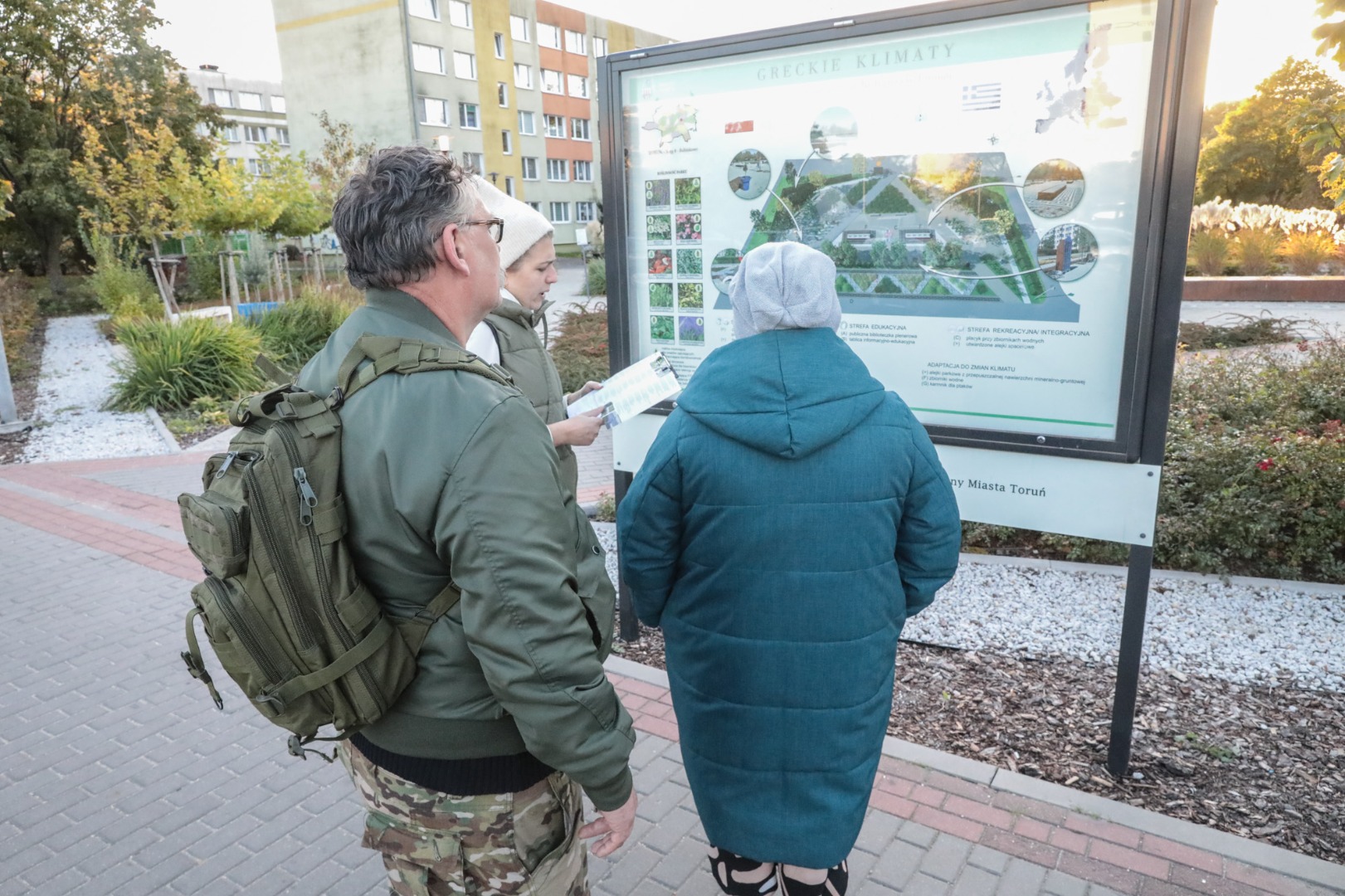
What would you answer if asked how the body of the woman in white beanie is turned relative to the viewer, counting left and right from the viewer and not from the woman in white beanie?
facing to the right of the viewer

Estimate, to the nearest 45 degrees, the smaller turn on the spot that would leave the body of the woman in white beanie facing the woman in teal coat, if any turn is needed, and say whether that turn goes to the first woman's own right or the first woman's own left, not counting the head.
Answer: approximately 45° to the first woman's own right

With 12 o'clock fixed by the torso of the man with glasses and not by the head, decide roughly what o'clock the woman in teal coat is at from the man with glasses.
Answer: The woman in teal coat is roughly at 1 o'clock from the man with glasses.

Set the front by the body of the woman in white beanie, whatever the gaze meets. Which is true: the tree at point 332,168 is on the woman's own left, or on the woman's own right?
on the woman's own left

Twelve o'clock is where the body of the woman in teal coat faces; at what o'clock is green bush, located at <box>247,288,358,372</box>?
The green bush is roughly at 11 o'clock from the woman in teal coat.

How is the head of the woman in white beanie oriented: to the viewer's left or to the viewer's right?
to the viewer's right

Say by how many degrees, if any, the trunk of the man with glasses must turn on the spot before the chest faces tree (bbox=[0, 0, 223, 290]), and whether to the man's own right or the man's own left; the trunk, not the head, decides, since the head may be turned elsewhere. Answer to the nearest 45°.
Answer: approximately 45° to the man's own left

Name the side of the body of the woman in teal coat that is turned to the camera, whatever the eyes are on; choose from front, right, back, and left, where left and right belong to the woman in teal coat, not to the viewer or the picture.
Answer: back

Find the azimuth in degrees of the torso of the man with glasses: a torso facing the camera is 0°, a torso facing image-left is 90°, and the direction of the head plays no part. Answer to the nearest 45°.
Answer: approximately 225°

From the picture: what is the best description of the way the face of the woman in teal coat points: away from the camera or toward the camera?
away from the camera

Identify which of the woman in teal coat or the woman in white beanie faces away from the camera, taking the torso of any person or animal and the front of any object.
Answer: the woman in teal coat

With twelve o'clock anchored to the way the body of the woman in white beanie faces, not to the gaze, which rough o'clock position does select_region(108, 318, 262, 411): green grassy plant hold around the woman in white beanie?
The green grassy plant is roughly at 8 o'clock from the woman in white beanie.

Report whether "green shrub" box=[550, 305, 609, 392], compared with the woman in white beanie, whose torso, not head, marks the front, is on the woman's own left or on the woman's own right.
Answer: on the woman's own left

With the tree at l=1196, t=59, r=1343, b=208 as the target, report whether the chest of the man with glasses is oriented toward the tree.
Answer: yes

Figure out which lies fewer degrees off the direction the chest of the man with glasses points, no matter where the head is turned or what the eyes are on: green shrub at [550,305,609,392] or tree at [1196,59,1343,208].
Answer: the tree

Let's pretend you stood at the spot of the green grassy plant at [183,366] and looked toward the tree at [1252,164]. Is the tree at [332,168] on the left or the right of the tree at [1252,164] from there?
left

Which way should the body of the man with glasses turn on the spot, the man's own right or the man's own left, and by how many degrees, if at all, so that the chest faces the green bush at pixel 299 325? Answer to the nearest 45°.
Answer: approximately 45° to the man's own left
